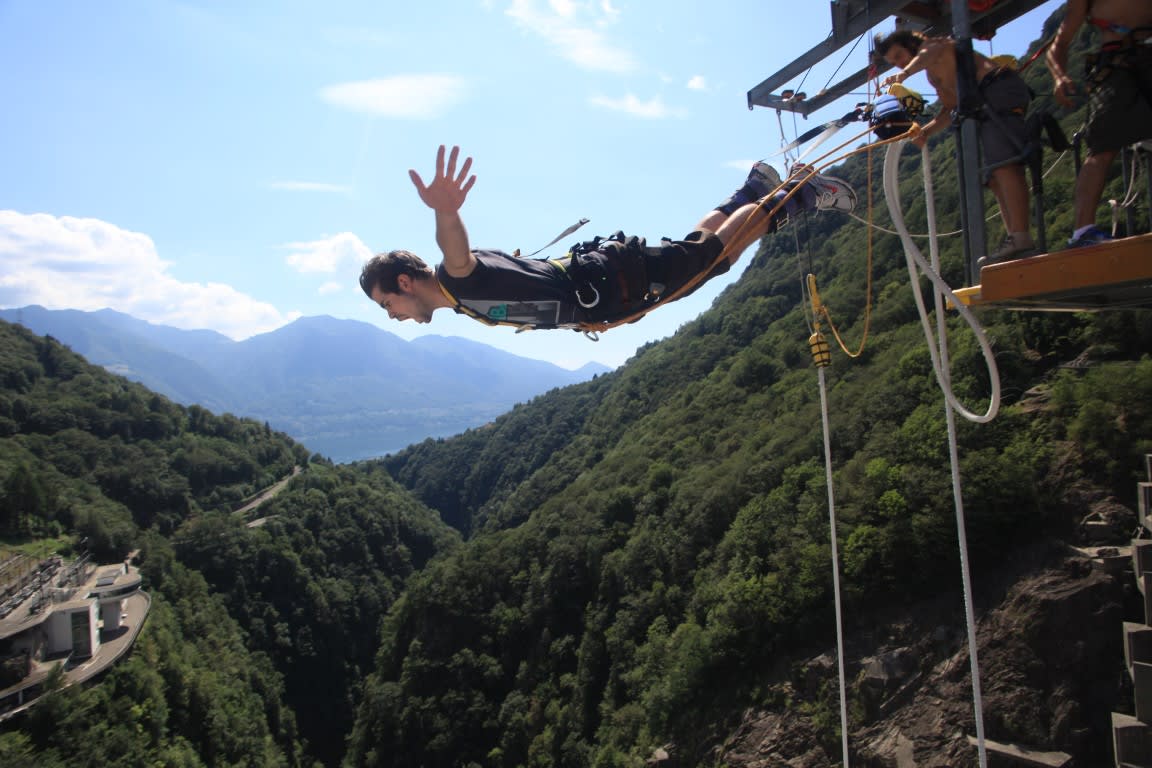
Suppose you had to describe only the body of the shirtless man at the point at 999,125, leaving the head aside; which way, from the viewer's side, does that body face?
to the viewer's left

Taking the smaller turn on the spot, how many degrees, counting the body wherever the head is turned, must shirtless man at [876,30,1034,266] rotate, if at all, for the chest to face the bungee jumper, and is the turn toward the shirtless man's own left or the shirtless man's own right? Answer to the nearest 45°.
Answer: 0° — they already face them

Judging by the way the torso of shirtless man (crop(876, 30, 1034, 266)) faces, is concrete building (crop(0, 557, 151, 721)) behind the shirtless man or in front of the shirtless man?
in front
